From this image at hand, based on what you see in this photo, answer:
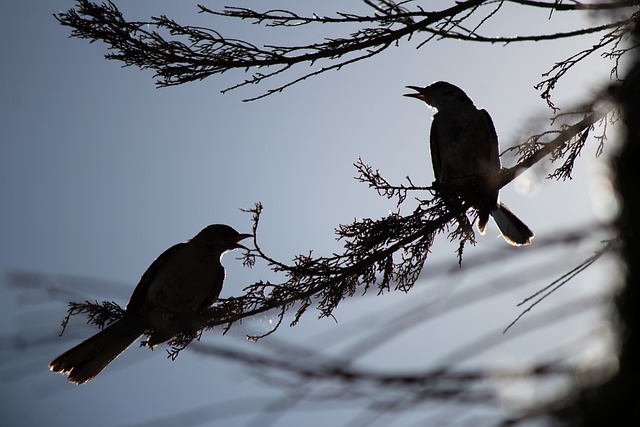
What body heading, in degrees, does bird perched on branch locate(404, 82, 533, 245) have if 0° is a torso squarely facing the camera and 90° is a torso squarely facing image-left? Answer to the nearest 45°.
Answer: approximately 45°

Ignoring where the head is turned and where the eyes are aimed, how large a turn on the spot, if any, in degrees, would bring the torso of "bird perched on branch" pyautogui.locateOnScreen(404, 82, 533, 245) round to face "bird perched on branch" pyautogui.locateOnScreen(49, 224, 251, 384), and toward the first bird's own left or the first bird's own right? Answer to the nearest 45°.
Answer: approximately 45° to the first bird's own right
